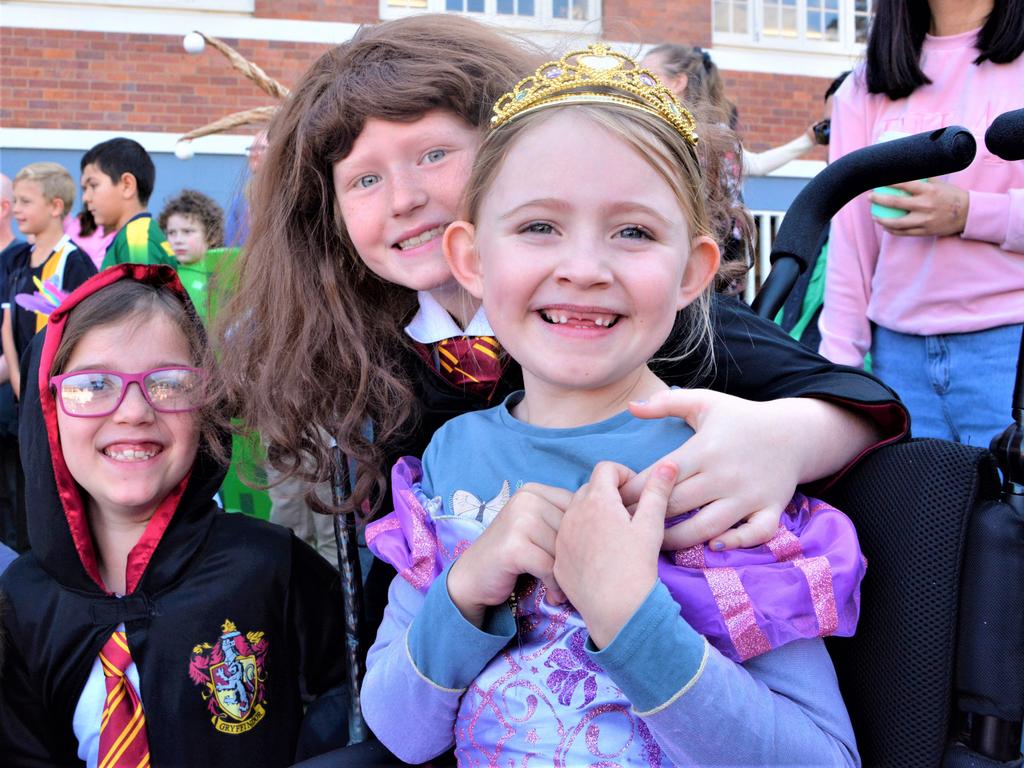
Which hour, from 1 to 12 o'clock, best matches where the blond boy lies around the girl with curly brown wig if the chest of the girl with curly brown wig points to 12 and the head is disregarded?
The blond boy is roughly at 5 o'clock from the girl with curly brown wig.

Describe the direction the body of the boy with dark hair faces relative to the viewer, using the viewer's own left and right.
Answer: facing to the left of the viewer

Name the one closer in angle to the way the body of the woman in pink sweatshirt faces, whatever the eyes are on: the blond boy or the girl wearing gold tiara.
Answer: the girl wearing gold tiara

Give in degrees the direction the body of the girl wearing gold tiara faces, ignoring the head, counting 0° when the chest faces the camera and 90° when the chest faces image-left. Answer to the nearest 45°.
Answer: approximately 0°

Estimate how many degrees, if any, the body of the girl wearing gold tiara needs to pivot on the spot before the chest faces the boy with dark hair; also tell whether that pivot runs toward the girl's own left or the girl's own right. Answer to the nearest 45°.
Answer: approximately 135° to the girl's own right

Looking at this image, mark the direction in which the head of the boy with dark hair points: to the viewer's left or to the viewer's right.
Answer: to the viewer's left

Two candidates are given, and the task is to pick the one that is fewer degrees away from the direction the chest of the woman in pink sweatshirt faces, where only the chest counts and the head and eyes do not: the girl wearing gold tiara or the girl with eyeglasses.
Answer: the girl wearing gold tiara

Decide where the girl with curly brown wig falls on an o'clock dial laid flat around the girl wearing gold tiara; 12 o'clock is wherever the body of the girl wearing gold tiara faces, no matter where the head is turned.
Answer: The girl with curly brown wig is roughly at 5 o'clock from the girl wearing gold tiara.
